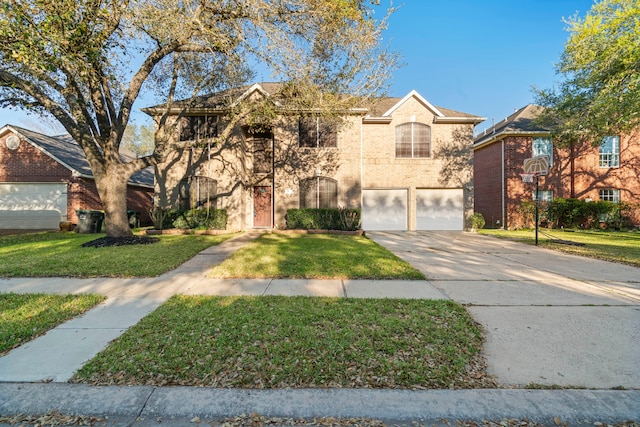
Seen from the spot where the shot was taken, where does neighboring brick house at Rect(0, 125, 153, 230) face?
facing the viewer and to the left of the viewer

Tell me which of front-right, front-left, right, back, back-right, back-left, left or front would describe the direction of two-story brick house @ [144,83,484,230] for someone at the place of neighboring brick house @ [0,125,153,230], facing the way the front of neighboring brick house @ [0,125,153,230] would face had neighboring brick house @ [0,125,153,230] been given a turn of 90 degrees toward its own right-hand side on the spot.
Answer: back

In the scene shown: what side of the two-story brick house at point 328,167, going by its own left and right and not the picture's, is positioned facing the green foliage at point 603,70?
left

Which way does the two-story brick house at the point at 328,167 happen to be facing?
toward the camera

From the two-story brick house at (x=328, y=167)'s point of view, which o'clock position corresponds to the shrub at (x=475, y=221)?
The shrub is roughly at 9 o'clock from the two-story brick house.

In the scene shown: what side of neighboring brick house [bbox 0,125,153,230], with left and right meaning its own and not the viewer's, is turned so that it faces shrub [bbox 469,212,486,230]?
left

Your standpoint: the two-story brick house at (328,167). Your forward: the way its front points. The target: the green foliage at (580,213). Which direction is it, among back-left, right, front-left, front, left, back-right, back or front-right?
left

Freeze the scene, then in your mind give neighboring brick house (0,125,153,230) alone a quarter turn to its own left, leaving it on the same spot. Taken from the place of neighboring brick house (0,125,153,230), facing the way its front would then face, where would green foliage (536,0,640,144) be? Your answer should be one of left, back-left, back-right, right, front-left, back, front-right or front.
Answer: front
